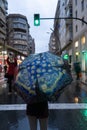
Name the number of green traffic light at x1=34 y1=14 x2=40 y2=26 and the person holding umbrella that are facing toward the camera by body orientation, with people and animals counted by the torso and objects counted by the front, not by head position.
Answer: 1

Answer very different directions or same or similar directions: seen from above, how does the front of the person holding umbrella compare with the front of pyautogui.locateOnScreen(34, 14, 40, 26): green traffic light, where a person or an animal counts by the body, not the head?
very different directions

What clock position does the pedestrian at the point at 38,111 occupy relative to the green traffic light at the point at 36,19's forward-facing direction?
The pedestrian is roughly at 12 o'clock from the green traffic light.

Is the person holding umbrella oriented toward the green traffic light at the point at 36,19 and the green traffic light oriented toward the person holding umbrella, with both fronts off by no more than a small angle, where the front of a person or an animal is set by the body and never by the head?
yes

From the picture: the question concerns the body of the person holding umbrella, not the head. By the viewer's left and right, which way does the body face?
facing away from the viewer

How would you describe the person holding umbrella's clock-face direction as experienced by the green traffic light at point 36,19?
The person holding umbrella is roughly at 12 o'clock from the green traffic light.

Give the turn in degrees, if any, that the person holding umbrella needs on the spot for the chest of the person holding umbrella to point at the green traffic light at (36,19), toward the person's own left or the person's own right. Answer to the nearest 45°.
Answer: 0° — they already face it

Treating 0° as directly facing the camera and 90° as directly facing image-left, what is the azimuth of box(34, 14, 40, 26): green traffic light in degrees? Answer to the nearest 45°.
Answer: approximately 0°
